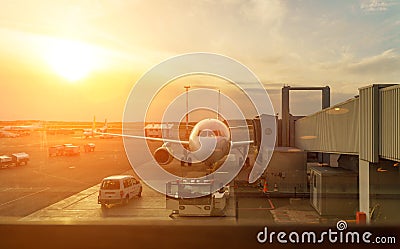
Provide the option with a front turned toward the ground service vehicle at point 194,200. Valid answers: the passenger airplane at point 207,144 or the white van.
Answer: the passenger airplane

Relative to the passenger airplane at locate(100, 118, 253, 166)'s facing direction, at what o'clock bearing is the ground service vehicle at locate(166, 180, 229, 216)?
The ground service vehicle is roughly at 12 o'clock from the passenger airplane.

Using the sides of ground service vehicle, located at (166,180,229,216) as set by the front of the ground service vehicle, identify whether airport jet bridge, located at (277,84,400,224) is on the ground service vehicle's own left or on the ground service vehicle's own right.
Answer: on the ground service vehicle's own left

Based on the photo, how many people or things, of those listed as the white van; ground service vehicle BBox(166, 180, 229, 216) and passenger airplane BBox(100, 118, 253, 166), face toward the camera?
2

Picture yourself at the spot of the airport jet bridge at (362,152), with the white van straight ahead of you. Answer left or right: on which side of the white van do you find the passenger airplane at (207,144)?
right

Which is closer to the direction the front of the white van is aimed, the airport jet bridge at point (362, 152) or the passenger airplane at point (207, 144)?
the passenger airplane

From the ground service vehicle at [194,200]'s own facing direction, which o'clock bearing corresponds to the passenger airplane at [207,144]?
The passenger airplane is roughly at 6 o'clock from the ground service vehicle.

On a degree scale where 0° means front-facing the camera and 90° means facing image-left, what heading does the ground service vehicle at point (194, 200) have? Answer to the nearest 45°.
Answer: approximately 0°
